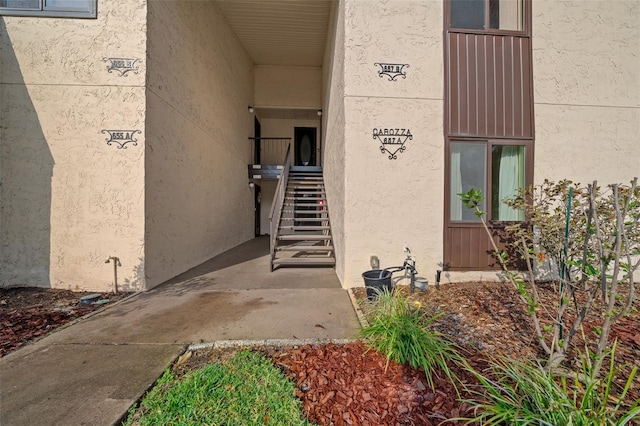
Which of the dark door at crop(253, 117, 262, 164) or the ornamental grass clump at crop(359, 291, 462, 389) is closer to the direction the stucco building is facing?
the ornamental grass clump

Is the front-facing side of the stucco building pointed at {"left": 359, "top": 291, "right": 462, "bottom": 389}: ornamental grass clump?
yes

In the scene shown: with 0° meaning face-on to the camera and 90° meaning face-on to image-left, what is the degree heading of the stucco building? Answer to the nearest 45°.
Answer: approximately 0°

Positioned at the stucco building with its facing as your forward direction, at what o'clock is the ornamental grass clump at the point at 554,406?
The ornamental grass clump is roughly at 12 o'clock from the stucco building.
